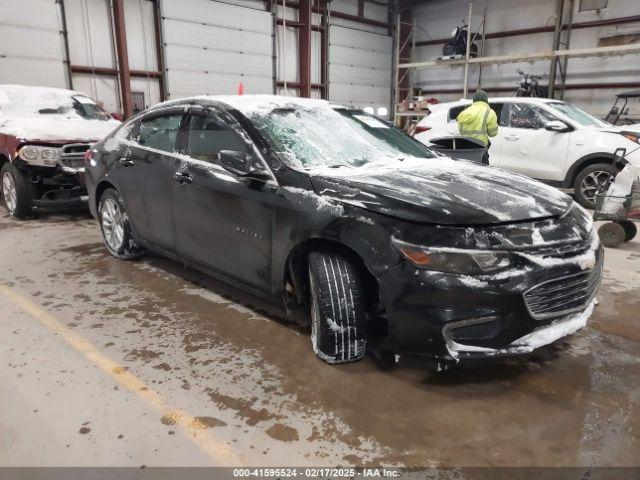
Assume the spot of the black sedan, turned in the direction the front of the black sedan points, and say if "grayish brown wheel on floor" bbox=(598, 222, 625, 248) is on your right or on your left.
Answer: on your left

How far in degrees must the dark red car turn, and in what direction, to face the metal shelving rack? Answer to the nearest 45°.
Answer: approximately 45° to its left

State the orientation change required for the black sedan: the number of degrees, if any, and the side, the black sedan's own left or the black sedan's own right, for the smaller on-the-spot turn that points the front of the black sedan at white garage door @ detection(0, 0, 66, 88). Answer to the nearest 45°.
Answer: approximately 180°

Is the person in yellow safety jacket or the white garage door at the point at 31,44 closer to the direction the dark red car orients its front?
the person in yellow safety jacket

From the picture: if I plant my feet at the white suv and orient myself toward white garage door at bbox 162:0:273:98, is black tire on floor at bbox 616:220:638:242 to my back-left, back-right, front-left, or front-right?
back-left

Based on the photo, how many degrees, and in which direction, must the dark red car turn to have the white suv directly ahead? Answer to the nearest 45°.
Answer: approximately 45° to its left

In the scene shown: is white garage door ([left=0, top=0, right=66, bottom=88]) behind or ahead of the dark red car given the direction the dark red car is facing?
behind

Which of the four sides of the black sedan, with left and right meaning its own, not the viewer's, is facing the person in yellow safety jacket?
left

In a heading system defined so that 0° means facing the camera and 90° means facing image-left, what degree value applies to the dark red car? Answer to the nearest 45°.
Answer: approximately 315°

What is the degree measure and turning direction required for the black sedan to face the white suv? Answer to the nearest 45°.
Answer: approximately 90° to its left

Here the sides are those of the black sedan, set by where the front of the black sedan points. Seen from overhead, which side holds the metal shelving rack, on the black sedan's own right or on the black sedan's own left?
on the black sedan's own left

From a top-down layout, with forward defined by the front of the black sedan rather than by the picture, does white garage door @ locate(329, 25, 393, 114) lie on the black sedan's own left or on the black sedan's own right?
on the black sedan's own left

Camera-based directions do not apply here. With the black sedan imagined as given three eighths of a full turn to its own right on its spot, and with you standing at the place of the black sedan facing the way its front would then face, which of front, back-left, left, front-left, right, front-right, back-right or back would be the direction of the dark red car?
front-right

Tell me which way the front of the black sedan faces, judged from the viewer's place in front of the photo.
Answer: facing the viewer and to the right of the viewer
